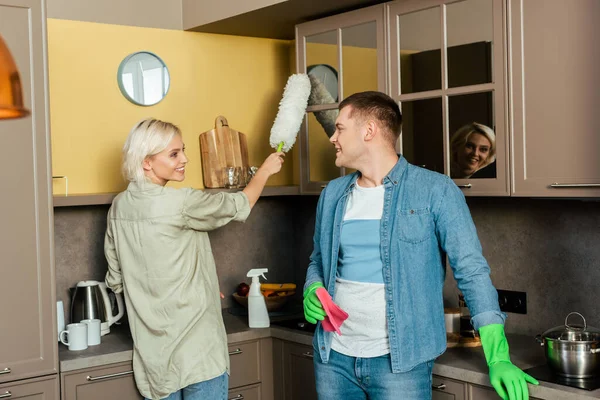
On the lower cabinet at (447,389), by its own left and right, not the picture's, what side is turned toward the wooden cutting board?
right

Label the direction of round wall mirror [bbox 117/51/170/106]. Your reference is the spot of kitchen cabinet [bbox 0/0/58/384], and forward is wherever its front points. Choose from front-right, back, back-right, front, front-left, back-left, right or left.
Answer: left

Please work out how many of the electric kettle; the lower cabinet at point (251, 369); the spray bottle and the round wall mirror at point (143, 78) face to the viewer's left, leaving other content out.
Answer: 1

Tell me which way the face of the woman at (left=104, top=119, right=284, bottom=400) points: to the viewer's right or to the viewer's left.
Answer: to the viewer's right

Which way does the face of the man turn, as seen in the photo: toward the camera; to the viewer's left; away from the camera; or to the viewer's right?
to the viewer's left

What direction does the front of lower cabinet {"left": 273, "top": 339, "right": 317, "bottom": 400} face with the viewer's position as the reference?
facing the viewer and to the left of the viewer

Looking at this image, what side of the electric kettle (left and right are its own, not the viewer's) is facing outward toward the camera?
left

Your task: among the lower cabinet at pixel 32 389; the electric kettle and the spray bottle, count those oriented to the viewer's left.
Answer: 1

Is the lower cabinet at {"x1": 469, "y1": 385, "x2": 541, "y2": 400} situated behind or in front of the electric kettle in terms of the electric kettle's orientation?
behind

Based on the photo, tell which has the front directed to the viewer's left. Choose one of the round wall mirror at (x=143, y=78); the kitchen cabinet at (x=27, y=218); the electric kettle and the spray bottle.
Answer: the electric kettle
